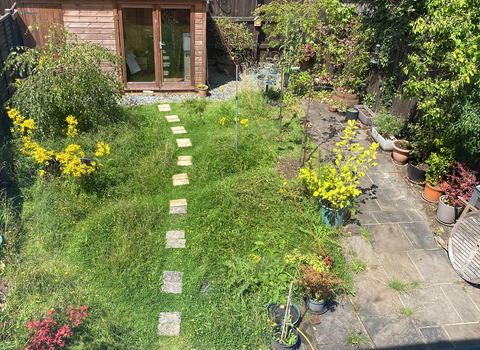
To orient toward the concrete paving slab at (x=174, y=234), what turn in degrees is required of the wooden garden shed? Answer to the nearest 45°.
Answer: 0° — it already faces it

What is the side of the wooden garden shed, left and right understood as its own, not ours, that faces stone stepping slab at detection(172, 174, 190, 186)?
front

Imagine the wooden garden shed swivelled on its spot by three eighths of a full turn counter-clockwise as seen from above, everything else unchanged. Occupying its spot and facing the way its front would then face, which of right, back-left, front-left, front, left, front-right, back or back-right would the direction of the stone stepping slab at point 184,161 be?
back-right

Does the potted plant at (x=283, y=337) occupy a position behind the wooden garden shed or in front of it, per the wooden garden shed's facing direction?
in front

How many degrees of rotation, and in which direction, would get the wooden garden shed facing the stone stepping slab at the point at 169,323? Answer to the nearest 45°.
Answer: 0° — it already faces it

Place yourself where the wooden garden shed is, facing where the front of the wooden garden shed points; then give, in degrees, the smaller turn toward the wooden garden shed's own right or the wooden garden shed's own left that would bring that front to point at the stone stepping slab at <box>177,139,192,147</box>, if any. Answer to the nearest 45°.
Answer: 0° — it already faces it

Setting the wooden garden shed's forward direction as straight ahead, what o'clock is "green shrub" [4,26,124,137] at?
The green shrub is roughly at 1 o'clock from the wooden garden shed.

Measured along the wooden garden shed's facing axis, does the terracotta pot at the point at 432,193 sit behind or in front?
in front

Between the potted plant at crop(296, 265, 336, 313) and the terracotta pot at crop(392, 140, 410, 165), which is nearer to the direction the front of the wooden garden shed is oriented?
the potted plant

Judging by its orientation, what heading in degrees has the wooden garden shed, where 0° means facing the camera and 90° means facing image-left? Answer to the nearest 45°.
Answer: approximately 0°

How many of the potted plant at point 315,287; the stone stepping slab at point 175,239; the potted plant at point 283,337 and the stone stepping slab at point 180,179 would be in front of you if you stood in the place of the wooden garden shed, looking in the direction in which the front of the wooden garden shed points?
4

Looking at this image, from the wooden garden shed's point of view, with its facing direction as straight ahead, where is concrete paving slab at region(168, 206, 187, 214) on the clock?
The concrete paving slab is roughly at 12 o'clock from the wooden garden shed.

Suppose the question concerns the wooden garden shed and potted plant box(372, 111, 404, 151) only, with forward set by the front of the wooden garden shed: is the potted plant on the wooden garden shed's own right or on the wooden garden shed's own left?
on the wooden garden shed's own left
